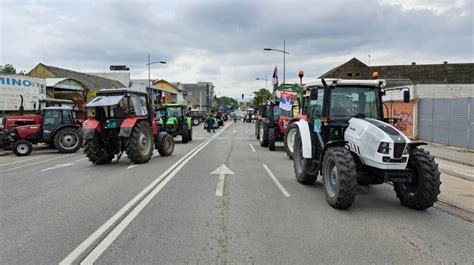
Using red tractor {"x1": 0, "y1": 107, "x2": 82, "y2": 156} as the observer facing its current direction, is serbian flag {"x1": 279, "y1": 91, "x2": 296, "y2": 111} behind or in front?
behind

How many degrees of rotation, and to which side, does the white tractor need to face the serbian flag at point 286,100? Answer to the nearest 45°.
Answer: approximately 135° to its left

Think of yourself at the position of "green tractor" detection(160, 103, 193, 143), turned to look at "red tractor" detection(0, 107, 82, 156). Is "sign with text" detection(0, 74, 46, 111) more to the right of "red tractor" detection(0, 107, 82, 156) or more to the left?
right

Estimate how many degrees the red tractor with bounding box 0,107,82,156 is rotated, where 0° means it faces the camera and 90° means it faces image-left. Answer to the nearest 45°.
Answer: approximately 90°

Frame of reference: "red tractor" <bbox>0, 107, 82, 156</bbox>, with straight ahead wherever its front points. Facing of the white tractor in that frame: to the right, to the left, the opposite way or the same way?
to the left

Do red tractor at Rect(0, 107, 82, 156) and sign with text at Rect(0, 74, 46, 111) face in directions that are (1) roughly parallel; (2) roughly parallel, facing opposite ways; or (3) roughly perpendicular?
roughly perpendicular

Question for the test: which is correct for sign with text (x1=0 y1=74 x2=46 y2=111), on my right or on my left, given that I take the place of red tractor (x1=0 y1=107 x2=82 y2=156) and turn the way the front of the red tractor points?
on my right

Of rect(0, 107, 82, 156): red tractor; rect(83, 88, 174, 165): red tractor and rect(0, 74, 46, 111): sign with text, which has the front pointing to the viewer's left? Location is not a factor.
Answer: rect(0, 107, 82, 156): red tractor

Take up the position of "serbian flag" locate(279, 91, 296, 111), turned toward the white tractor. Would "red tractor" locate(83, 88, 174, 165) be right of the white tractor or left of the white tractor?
right

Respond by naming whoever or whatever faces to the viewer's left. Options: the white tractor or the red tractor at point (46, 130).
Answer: the red tractor

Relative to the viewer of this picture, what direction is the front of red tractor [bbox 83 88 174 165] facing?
facing away from the viewer and to the right of the viewer

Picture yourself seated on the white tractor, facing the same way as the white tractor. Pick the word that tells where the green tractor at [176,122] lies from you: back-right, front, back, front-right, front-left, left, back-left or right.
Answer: back

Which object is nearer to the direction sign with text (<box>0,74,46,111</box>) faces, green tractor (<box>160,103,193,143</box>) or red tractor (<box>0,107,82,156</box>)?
the red tractor

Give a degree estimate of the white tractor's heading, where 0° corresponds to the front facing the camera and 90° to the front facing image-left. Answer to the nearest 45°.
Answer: approximately 315°

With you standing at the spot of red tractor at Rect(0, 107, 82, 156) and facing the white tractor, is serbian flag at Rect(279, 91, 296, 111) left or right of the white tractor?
left

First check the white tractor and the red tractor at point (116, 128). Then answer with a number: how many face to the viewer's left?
0
